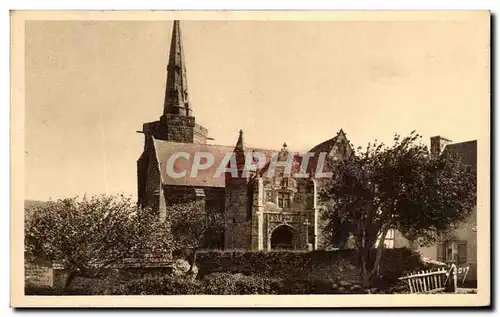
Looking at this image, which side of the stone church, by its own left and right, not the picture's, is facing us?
front

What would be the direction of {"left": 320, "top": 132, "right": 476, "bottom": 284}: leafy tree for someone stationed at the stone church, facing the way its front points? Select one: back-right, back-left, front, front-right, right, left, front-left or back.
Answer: left

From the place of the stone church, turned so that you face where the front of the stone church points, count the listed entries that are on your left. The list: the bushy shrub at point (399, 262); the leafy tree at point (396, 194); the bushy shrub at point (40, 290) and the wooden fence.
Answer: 3
